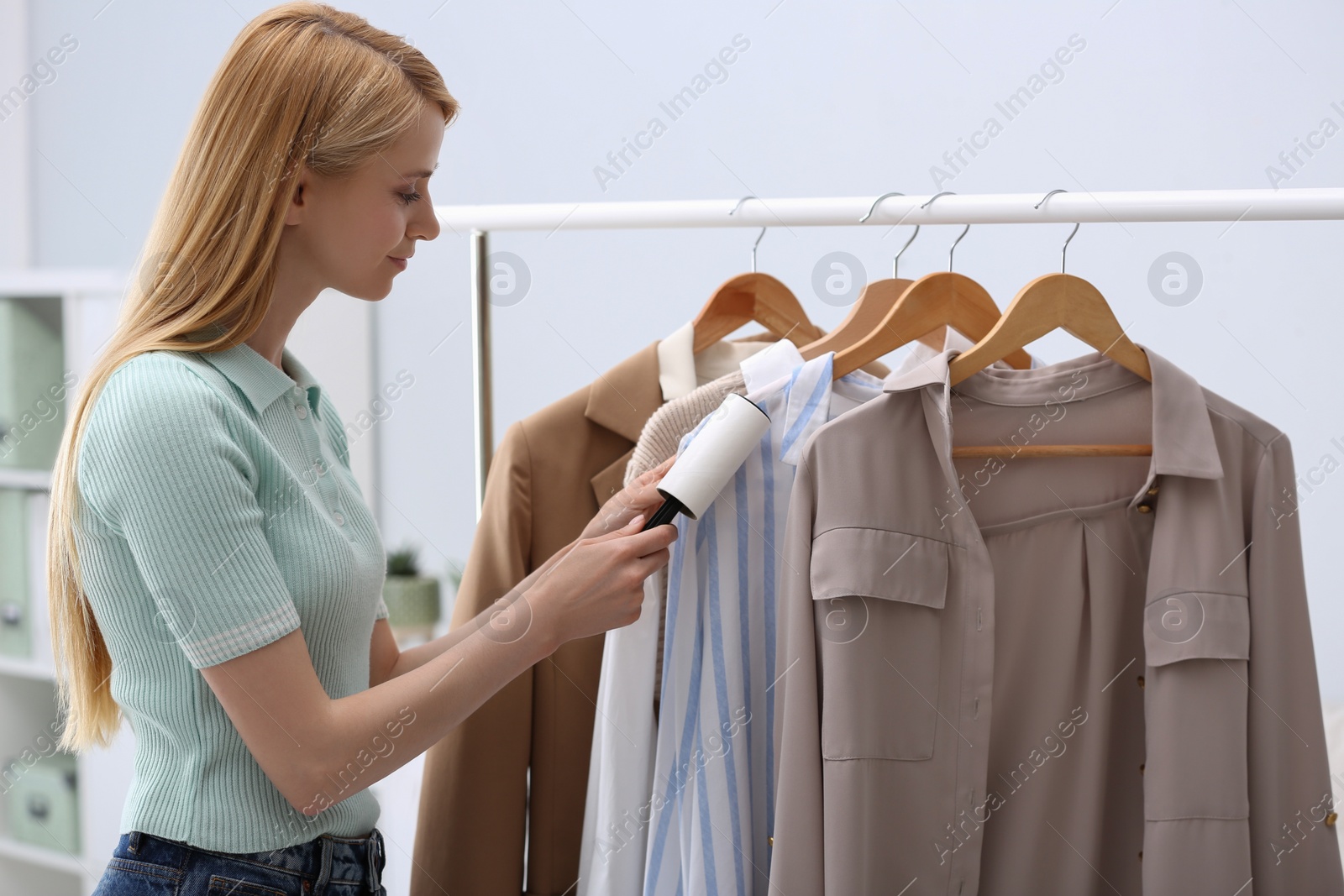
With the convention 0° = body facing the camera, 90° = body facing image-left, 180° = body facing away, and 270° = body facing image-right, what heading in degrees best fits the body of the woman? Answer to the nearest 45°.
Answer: approximately 270°

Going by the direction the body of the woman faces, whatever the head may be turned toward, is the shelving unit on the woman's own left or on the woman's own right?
on the woman's own left

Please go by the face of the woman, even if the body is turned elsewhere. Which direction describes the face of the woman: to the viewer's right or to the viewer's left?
to the viewer's right

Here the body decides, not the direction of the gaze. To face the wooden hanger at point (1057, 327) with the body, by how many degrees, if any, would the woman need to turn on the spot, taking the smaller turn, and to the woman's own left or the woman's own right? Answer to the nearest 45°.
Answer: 0° — they already face it
